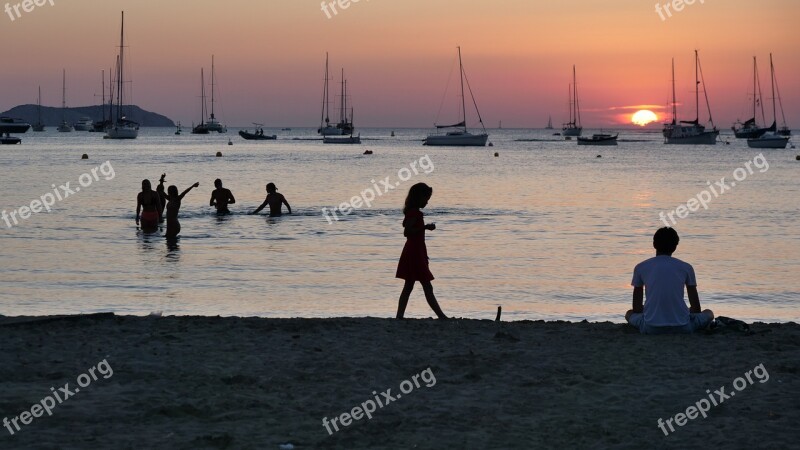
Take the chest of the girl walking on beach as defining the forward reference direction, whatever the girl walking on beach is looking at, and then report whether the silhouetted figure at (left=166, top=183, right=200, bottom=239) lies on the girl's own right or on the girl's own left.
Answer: on the girl's own left

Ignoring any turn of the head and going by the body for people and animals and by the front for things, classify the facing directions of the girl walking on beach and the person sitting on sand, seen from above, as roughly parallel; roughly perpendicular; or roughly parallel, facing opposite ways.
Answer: roughly perpendicular

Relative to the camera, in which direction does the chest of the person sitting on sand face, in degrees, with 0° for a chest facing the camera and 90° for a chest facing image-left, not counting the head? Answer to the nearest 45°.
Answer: approximately 180°

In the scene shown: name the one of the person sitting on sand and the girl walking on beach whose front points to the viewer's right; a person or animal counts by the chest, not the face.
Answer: the girl walking on beach

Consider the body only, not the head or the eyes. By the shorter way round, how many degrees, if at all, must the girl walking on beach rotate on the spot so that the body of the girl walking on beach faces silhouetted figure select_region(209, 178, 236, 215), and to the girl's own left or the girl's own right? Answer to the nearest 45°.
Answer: approximately 90° to the girl's own left

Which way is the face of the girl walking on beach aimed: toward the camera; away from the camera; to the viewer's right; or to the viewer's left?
to the viewer's right

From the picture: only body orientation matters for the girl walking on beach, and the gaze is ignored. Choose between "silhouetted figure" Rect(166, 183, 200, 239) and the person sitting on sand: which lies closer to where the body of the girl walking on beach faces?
the person sitting on sand

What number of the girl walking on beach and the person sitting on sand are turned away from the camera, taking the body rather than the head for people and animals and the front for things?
1

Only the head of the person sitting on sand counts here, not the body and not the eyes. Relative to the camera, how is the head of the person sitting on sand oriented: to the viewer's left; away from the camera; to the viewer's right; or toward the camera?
away from the camera

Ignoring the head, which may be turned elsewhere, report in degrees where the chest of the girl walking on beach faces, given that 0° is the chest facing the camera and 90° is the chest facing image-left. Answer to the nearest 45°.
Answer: approximately 270°
